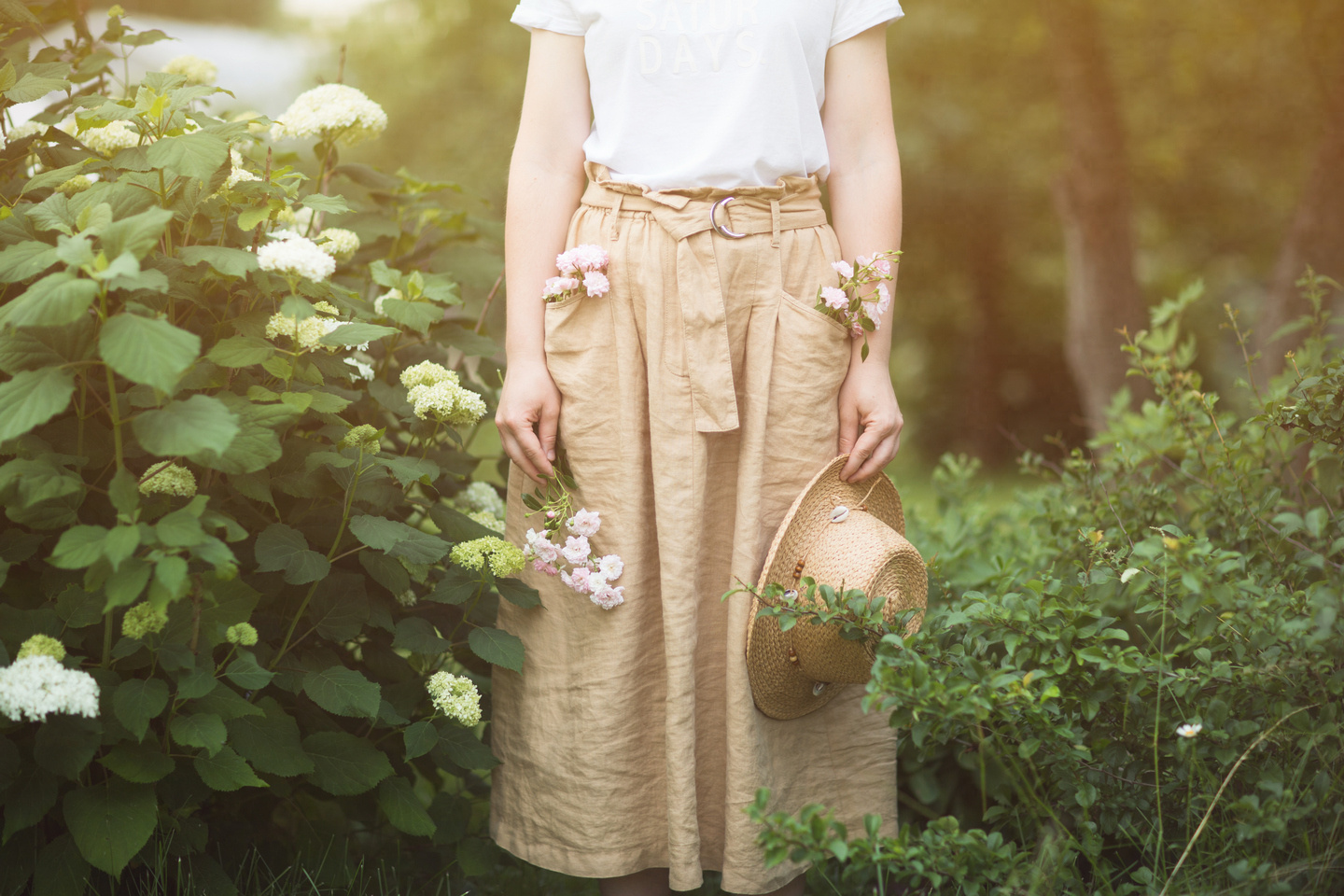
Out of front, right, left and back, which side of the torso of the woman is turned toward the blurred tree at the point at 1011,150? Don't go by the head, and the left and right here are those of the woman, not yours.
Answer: back

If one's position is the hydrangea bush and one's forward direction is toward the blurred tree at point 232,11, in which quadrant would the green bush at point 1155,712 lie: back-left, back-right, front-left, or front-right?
back-right

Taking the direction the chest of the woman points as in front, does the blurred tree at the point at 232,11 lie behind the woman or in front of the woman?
behind

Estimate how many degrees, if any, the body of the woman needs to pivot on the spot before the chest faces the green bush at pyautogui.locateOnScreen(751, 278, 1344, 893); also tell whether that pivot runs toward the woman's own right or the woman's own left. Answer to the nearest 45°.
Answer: approximately 45° to the woman's own left

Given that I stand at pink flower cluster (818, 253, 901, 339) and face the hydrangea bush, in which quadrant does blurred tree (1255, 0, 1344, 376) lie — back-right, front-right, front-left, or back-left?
back-right

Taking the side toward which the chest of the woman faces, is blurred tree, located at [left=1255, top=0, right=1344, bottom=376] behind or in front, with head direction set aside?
behind

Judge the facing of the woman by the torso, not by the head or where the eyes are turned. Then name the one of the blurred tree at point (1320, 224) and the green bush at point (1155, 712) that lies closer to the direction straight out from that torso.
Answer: the green bush

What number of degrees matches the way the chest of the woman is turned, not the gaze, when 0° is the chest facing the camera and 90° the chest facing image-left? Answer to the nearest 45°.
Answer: approximately 0°
